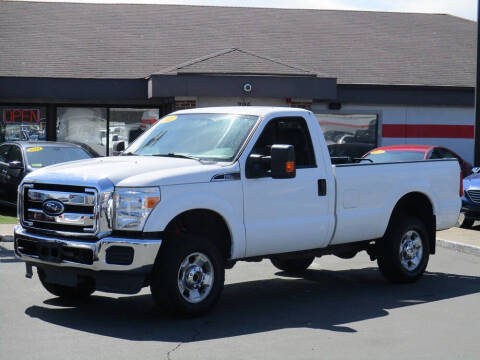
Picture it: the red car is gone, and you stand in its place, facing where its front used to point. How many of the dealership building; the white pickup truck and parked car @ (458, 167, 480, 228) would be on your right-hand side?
1

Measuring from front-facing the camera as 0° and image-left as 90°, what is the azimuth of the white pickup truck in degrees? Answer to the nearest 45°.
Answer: approximately 45°

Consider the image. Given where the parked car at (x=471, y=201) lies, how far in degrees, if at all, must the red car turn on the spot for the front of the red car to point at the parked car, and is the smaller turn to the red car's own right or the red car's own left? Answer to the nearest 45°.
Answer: approximately 90° to the red car's own left

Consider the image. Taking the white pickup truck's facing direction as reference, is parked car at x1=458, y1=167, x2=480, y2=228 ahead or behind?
behind

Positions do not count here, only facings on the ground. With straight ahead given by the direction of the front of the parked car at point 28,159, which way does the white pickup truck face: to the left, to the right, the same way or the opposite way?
to the right

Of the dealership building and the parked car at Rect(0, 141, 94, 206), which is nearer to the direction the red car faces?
the parked car

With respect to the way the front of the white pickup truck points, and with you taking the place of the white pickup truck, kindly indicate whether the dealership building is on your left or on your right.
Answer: on your right

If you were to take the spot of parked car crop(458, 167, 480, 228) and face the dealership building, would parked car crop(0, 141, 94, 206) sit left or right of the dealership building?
left

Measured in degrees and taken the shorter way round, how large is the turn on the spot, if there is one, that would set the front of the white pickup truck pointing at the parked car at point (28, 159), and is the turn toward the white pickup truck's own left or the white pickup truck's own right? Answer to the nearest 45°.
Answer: approximately 90° to the white pickup truck's own right

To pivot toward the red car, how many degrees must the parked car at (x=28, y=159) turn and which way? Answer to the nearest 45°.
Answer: approximately 45° to its left
